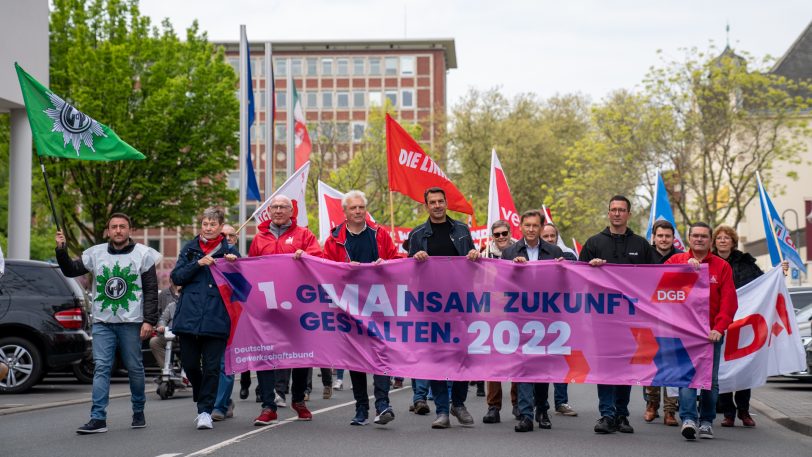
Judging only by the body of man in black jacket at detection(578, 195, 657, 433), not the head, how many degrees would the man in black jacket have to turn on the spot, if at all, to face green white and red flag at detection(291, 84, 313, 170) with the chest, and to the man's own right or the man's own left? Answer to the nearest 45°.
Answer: approximately 135° to the man's own right

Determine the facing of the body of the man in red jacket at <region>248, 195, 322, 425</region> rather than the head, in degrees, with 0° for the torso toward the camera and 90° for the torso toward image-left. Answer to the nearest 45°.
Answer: approximately 0°

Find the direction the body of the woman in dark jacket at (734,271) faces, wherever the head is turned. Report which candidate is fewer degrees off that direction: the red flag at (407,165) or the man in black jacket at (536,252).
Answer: the man in black jacket

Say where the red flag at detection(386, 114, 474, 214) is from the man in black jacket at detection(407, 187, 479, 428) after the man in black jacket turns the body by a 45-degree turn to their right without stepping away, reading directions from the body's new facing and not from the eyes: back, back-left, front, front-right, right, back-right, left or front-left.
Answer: back-right

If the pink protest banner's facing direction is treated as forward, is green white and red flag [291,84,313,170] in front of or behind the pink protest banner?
behind

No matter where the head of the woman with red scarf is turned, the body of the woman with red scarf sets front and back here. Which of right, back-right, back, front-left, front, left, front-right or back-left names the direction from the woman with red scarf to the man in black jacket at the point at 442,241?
left

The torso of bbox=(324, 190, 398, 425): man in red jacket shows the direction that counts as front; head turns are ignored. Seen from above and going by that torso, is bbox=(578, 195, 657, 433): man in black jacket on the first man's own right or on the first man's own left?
on the first man's own left

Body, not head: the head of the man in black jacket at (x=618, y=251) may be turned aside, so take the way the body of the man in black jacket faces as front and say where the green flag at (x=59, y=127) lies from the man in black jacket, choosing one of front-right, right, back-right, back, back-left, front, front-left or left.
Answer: right
